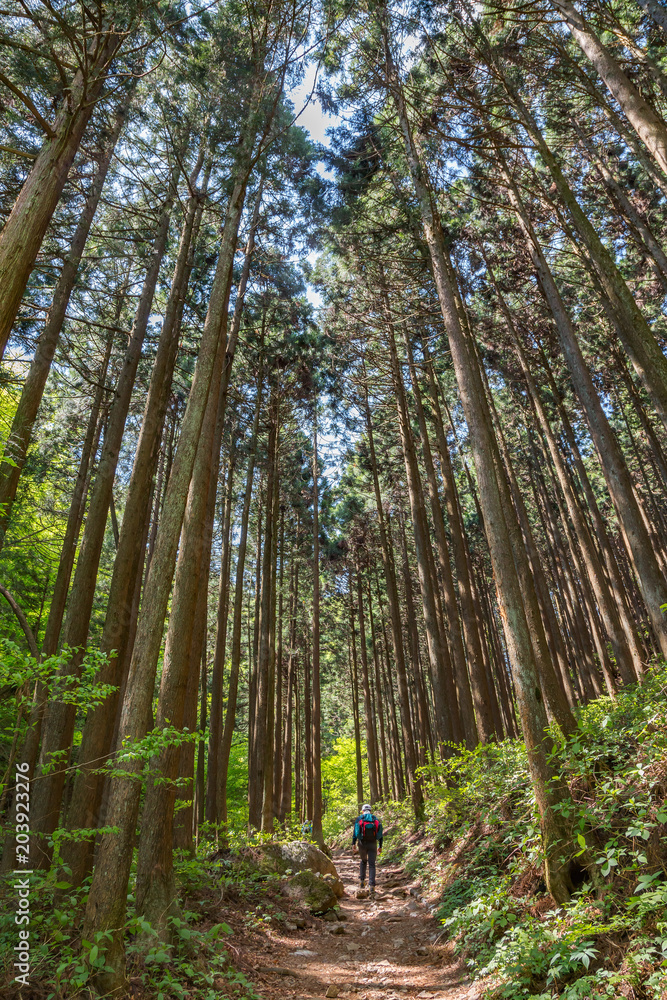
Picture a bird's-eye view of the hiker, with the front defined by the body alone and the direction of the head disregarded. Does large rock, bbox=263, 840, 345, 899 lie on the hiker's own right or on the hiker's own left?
on the hiker's own left

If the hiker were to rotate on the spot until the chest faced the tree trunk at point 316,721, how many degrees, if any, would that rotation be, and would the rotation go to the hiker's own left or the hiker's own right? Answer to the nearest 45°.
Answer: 0° — they already face it

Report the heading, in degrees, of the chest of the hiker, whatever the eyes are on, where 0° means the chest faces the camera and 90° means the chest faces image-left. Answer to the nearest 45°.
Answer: approximately 180°

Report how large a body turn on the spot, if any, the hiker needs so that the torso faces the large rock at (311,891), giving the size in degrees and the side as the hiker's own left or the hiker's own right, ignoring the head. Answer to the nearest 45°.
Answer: approximately 135° to the hiker's own left

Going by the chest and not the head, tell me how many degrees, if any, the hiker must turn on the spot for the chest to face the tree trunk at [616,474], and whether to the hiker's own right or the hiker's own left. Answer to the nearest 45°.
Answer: approximately 135° to the hiker's own right
